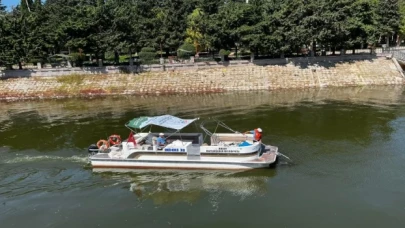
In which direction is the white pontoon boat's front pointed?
to the viewer's right
